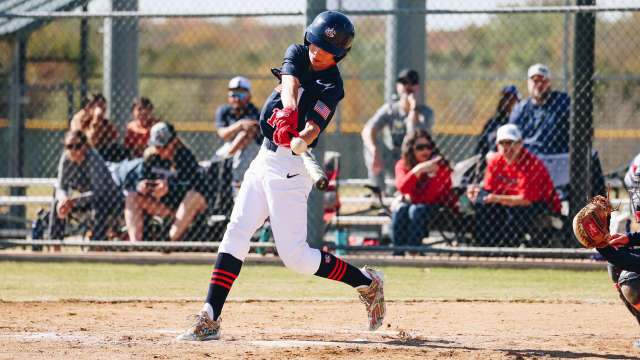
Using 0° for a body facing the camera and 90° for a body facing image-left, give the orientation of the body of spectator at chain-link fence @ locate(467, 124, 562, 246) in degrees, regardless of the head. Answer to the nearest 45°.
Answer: approximately 45°

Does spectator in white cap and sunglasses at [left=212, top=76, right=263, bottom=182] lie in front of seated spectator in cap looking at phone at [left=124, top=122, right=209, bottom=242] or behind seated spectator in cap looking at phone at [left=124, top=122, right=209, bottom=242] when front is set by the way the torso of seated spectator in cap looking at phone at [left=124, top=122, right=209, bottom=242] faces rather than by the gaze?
behind

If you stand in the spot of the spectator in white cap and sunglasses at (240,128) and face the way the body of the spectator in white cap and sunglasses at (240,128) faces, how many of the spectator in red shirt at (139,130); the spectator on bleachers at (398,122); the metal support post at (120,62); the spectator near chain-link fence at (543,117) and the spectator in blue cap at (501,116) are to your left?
3

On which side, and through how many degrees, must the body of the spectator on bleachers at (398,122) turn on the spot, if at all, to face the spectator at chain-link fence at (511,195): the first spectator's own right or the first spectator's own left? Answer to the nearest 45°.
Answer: approximately 45° to the first spectator's own left

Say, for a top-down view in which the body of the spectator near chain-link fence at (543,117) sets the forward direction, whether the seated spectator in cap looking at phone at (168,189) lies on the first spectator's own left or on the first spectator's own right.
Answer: on the first spectator's own right

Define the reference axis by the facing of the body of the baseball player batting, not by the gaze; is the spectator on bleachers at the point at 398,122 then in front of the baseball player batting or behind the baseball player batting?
behind

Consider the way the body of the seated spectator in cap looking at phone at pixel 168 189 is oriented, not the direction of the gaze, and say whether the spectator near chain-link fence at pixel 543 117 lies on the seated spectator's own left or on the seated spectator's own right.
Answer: on the seated spectator's own left

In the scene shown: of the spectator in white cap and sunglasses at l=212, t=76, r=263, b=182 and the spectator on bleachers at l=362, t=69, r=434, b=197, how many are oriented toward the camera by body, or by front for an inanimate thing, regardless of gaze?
2

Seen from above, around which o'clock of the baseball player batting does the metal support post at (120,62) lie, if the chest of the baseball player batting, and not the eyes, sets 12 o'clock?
The metal support post is roughly at 4 o'clock from the baseball player batting.

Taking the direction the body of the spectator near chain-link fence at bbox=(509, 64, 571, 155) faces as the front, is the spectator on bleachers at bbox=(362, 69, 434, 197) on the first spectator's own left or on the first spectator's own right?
on the first spectator's own right
